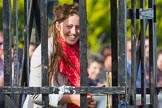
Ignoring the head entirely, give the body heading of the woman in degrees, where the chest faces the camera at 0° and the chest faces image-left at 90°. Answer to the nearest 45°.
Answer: approximately 315°
